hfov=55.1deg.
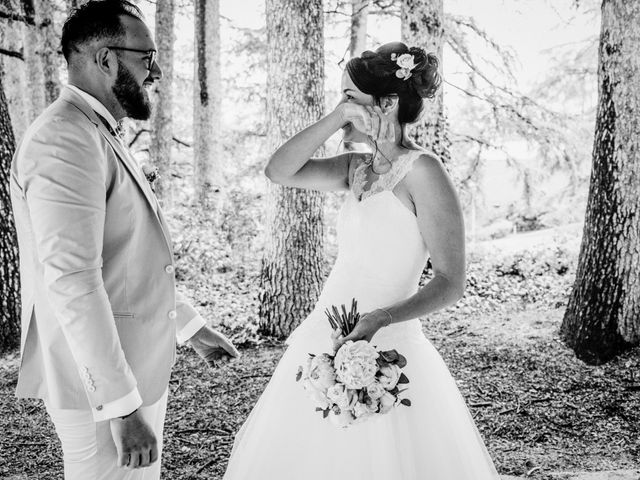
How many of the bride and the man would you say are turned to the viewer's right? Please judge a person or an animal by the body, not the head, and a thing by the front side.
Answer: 1

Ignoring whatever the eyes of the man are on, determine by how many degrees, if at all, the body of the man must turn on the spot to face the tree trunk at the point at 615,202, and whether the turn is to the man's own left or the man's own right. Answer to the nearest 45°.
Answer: approximately 45° to the man's own left

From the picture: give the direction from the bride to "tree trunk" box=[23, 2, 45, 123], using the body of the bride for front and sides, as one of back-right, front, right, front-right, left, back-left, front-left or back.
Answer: right

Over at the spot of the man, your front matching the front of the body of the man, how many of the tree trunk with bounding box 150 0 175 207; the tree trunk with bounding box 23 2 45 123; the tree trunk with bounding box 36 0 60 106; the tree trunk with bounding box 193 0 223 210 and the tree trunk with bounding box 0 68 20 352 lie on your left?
5

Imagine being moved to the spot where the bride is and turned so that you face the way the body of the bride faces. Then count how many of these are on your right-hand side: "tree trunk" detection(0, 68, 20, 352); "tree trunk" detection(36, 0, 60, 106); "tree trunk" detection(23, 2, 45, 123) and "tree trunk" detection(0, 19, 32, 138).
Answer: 4

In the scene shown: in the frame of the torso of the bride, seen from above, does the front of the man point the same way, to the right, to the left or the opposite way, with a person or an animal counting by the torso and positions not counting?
the opposite way

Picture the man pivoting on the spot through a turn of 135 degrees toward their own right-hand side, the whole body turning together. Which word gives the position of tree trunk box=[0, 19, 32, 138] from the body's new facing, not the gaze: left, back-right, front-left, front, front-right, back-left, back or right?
back-right

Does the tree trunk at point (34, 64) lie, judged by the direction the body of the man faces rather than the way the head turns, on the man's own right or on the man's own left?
on the man's own left

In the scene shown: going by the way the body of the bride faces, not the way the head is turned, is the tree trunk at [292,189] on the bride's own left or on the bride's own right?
on the bride's own right

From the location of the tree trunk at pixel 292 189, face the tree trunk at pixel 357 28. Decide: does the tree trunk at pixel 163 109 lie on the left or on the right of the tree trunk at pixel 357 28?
left

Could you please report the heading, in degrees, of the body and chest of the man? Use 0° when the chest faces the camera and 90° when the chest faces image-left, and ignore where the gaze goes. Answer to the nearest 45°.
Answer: approximately 270°

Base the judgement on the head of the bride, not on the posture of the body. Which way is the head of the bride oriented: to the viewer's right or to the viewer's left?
to the viewer's left

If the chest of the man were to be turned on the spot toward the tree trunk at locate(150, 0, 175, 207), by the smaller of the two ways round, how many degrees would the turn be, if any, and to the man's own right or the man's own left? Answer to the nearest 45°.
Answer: approximately 90° to the man's own left

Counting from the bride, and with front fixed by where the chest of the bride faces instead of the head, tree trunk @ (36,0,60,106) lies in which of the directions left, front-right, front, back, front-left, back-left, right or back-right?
right

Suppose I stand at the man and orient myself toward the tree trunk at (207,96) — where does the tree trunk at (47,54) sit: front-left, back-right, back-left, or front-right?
front-left

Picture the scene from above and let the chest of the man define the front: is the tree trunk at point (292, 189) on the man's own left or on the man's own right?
on the man's own left

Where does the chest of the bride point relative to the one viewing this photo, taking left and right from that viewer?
facing the viewer and to the left of the viewer
